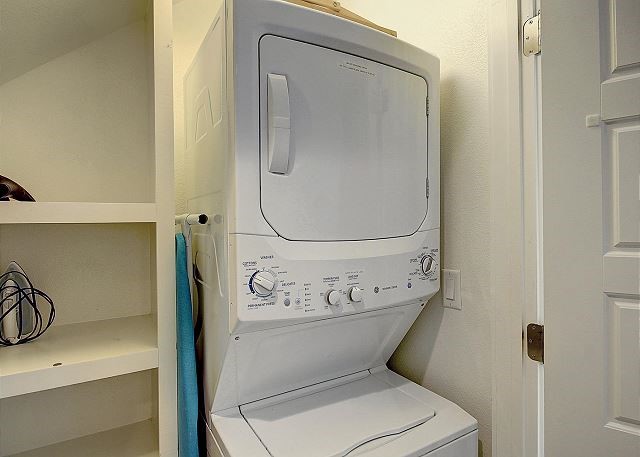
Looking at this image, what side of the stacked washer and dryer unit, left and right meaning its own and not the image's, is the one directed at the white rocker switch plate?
left

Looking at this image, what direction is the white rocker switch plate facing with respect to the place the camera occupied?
facing the viewer and to the left of the viewer

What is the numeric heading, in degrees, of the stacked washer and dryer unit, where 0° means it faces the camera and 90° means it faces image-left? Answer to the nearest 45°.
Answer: approximately 315°

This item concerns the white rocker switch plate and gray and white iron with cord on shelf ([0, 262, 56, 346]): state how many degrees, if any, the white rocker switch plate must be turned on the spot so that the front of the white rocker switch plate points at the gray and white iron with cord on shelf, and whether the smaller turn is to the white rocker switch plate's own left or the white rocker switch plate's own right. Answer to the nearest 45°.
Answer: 0° — it already faces it

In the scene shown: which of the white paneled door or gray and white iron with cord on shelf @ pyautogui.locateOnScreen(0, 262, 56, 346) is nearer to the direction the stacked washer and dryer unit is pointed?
the white paneled door

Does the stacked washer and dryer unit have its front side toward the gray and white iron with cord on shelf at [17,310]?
no

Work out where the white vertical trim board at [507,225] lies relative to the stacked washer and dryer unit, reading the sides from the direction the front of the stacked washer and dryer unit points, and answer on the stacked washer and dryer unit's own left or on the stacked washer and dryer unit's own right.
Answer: on the stacked washer and dryer unit's own left

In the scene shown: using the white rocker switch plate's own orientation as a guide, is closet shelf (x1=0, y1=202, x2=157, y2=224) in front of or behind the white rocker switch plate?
in front

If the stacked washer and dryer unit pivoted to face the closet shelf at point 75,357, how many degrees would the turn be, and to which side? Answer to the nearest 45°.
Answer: approximately 135° to its right

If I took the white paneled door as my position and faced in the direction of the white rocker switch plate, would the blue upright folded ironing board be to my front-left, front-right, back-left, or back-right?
front-left

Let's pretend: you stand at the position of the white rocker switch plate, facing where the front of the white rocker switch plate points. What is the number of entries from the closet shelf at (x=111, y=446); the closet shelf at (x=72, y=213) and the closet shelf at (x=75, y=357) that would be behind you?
0

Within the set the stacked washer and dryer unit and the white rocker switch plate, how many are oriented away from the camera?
0

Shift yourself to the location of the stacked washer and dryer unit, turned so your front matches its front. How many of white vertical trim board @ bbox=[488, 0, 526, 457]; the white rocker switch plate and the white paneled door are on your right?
0

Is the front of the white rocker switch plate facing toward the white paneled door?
no

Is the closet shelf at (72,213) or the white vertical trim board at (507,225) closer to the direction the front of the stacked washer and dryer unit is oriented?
the white vertical trim board

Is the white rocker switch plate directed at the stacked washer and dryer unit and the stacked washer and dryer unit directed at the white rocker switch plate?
no
